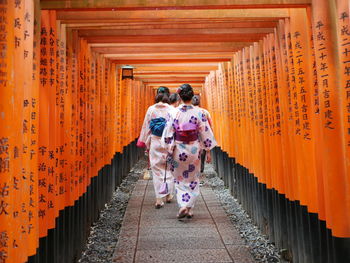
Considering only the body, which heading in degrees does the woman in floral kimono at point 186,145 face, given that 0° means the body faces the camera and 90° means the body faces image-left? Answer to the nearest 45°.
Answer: approximately 180°

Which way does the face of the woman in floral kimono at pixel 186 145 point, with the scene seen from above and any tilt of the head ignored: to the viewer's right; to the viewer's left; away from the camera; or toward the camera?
away from the camera

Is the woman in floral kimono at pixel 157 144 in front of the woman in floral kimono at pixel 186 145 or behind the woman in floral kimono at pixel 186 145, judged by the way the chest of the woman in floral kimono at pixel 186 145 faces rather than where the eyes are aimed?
in front
